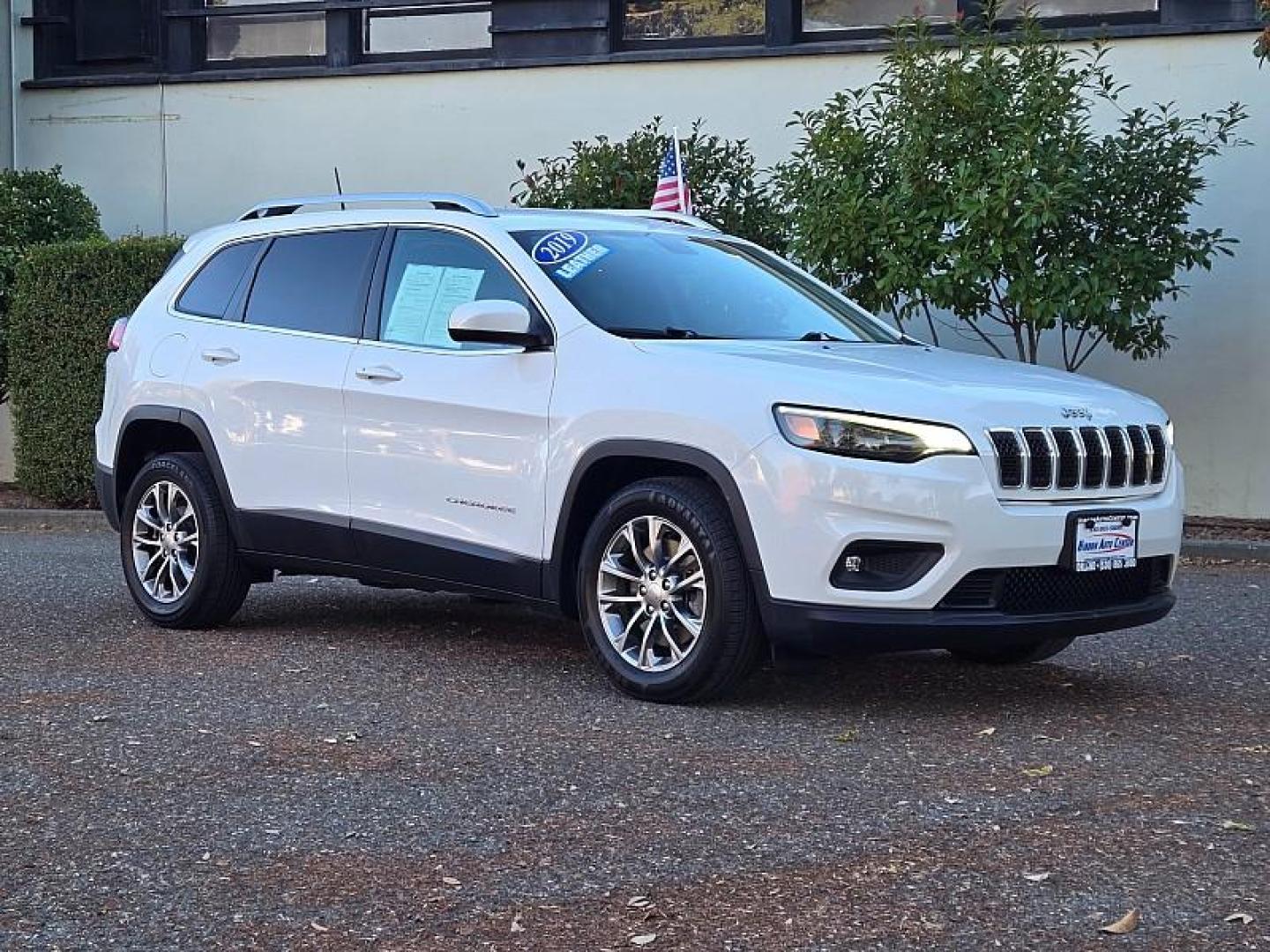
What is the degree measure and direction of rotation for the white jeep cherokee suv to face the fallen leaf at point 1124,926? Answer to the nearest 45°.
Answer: approximately 45° to its right

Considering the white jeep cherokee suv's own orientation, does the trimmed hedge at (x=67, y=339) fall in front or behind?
behind

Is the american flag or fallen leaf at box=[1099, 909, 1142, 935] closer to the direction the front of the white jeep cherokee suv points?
the fallen leaf

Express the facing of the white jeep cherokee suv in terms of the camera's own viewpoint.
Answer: facing the viewer and to the right of the viewer

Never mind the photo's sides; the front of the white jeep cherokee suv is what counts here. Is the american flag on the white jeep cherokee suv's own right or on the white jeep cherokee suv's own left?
on the white jeep cherokee suv's own left

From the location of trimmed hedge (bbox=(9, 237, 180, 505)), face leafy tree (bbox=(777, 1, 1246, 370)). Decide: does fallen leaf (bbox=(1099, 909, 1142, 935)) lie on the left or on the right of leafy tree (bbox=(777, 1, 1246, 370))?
right

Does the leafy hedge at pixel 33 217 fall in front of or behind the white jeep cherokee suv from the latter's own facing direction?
behind

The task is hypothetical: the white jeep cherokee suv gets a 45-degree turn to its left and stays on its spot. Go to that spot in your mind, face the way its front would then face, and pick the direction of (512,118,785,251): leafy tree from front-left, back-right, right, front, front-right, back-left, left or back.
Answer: left

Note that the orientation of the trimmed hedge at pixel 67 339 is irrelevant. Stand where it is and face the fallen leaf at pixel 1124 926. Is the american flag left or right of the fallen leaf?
left
